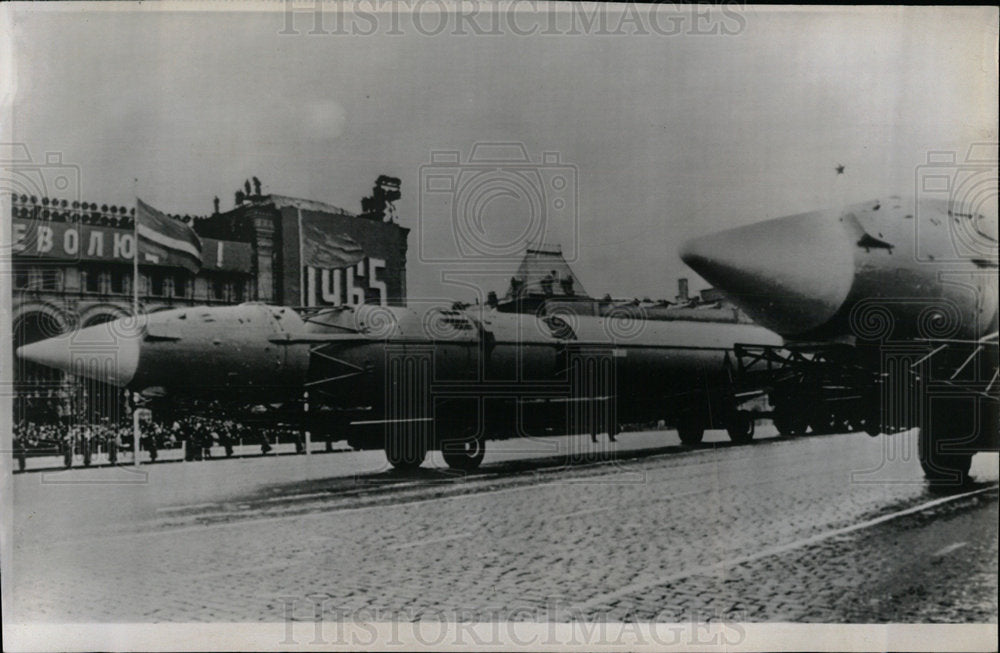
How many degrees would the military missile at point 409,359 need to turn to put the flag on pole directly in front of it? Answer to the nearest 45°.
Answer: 0° — it already faces it

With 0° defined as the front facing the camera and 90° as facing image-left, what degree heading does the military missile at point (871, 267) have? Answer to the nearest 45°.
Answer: approximately 45°

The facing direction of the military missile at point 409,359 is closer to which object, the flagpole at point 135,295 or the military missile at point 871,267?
the flagpole

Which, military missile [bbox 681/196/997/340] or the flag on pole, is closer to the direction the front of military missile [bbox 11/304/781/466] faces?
the flag on pole

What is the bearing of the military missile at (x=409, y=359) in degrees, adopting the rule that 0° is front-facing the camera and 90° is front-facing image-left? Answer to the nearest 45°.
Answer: approximately 90°

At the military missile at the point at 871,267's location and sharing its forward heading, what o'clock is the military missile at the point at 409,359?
the military missile at the point at 409,359 is roughly at 1 o'clock from the military missile at the point at 871,267.

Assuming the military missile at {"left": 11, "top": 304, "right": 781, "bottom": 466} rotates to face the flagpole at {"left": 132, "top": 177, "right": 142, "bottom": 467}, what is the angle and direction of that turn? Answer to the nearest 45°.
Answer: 0° — it already faces it

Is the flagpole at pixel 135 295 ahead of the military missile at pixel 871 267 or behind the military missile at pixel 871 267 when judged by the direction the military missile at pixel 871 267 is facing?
ahead
